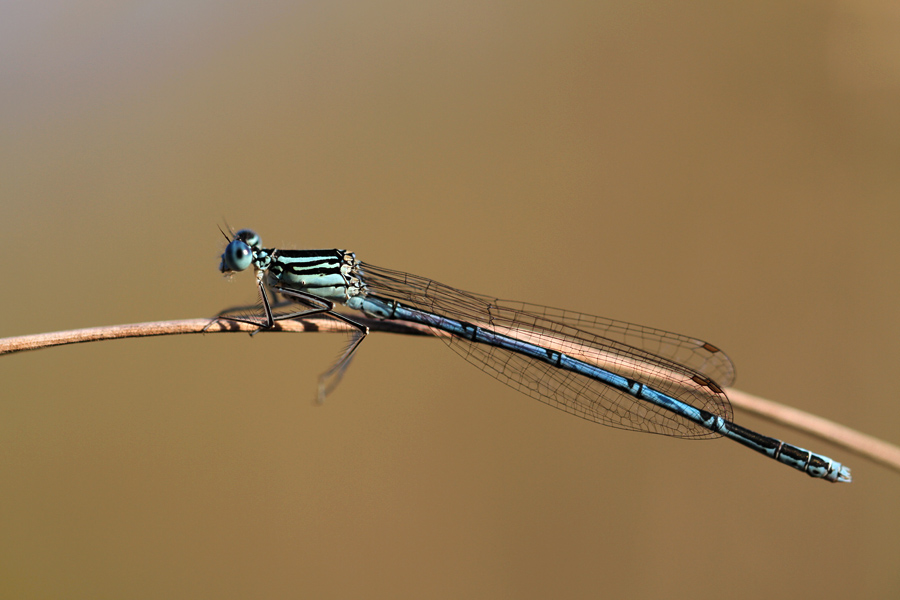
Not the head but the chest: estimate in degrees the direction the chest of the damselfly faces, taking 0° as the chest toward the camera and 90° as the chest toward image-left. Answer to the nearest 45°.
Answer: approximately 90°
